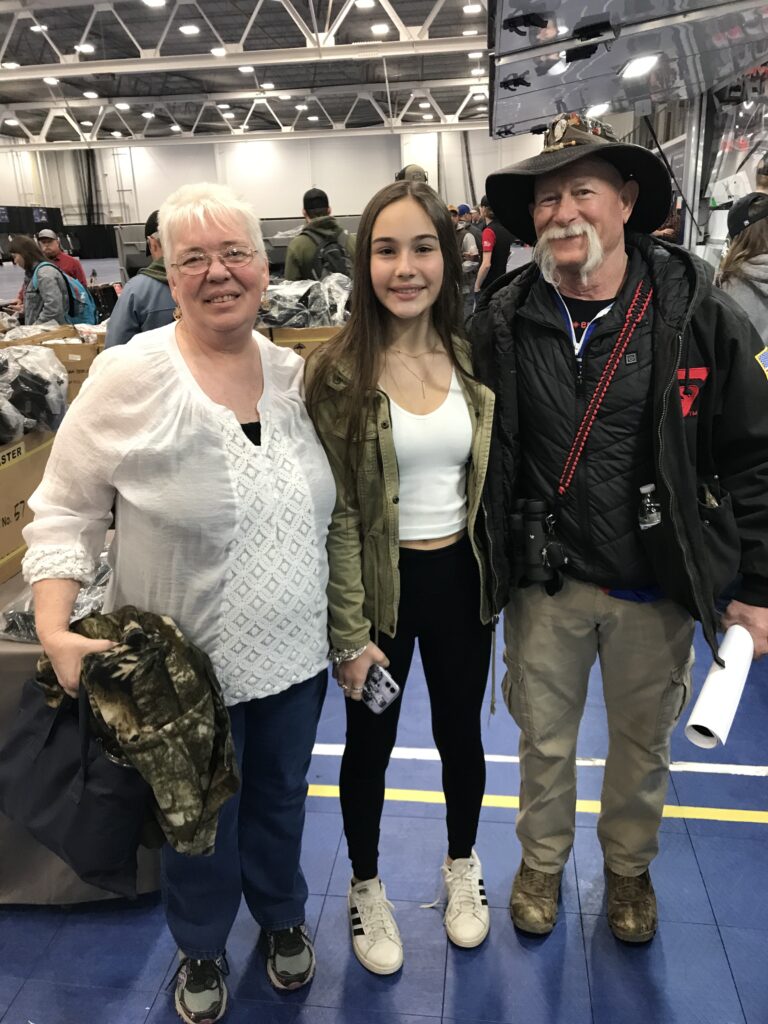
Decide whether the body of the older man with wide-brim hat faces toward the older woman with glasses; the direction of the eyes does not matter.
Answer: no

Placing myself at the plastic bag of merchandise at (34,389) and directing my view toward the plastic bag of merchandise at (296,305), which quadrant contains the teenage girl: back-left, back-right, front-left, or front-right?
back-right

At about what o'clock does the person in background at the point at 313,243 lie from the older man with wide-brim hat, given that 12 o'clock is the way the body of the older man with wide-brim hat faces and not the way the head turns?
The person in background is roughly at 5 o'clock from the older man with wide-brim hat.

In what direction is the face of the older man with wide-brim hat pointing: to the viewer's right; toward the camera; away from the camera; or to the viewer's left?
toward the camera

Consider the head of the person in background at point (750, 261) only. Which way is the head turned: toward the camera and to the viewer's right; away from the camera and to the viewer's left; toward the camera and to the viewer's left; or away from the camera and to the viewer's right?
away from the camera and to the viewer's left

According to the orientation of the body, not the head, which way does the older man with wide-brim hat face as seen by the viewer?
toward the camera

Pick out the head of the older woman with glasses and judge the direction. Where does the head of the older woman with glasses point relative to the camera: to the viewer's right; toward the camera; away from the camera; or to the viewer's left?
toward the camera

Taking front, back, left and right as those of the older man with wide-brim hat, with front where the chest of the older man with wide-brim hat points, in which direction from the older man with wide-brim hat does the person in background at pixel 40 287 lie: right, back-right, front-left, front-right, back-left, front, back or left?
back-right

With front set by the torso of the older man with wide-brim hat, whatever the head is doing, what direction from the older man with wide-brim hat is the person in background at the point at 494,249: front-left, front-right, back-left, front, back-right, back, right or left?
back

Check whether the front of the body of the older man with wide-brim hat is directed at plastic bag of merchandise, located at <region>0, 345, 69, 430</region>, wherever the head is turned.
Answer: no

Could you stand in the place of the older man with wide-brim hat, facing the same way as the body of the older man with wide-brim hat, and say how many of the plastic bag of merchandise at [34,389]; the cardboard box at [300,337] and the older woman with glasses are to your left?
0

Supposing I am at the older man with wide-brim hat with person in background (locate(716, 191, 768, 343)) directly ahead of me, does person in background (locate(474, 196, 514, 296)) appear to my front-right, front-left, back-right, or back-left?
front-left

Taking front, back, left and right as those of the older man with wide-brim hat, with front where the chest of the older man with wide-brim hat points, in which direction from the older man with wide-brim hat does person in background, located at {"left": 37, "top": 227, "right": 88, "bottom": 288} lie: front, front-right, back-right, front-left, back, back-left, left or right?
back-right

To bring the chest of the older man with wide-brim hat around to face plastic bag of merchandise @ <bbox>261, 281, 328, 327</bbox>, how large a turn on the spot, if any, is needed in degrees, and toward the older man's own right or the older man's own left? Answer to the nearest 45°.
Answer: approximately 135° to the older man's own right

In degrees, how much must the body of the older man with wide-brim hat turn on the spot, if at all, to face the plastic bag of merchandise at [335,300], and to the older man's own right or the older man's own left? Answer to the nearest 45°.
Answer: approximately 135° to the older man's own right
